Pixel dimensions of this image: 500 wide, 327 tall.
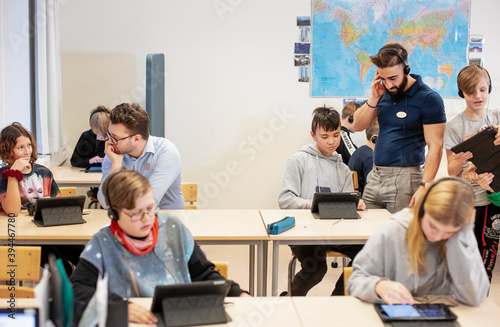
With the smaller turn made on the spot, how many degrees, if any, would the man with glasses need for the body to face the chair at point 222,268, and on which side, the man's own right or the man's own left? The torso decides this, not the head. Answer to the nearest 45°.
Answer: approximately 45° to the man's own left

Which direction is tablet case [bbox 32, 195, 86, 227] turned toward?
away from the camera

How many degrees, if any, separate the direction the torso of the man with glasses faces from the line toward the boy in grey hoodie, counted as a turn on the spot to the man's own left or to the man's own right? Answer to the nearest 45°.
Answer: approximately 135° to the man's own left

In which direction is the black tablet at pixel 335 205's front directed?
away from the camera

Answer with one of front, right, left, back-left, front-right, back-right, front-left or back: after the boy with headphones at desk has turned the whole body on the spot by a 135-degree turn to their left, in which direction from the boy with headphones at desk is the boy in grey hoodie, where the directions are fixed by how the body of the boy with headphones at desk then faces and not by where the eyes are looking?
front-right

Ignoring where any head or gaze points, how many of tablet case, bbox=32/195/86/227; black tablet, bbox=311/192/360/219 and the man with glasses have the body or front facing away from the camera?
2

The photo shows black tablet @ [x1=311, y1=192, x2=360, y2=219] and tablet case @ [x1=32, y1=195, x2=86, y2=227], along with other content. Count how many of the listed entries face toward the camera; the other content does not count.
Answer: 0

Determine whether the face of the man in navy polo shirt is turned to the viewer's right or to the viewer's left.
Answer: to the viewer's left

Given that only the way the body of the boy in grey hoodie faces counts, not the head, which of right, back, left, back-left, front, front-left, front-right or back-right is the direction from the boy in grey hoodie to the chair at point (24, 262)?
right

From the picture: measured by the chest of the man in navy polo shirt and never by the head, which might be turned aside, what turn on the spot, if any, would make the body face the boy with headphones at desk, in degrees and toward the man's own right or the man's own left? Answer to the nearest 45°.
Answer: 0° — they already face them

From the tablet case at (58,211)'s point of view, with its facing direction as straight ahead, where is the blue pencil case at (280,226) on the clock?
the blue pencil case at (280,226) is roughly at 4 o'clock from the tablet case at (58,211).

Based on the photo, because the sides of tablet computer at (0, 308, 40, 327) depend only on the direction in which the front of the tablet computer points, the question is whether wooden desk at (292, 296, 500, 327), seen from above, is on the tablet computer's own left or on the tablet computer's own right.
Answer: on the tablet computer's own left

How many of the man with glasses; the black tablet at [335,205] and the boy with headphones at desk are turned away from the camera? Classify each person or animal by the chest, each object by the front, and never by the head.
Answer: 1

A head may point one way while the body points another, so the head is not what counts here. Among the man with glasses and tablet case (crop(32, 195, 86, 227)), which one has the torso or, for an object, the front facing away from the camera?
the tablet case

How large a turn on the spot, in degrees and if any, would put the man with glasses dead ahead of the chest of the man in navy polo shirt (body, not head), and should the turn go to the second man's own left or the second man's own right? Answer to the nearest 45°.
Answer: approximately 45° to the second man's own right
